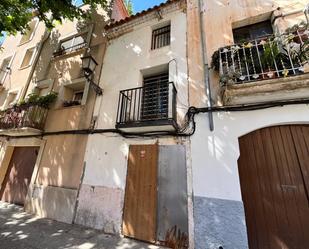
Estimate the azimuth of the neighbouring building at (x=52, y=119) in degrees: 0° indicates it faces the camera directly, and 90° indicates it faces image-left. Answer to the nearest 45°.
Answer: approximately 45°

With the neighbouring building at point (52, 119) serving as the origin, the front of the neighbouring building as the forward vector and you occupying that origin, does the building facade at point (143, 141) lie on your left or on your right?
on your left

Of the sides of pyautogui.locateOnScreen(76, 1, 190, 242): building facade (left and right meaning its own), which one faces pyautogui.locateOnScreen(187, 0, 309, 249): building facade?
left

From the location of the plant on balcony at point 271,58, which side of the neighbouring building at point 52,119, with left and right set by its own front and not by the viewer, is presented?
left

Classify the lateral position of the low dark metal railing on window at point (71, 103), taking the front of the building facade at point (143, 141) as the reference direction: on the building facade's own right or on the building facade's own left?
on the building facade's own right

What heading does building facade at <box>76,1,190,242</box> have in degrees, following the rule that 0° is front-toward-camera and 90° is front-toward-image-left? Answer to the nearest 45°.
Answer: approximately 45°

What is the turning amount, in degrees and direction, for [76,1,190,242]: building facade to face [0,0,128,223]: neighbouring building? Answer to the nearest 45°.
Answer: approximately 90° to its right

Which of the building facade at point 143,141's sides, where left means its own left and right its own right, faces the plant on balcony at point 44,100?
right
